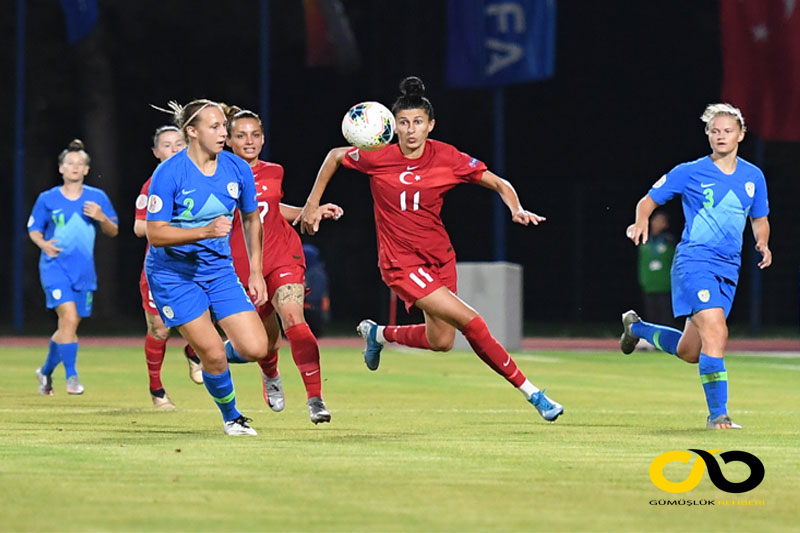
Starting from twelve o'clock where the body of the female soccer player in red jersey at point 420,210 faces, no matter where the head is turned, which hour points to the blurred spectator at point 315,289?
The blurred spectator is roughly at 6 o'clock from the female soccer player in red jersey.

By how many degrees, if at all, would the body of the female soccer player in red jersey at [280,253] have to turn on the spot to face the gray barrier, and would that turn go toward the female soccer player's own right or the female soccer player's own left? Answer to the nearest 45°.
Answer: approximately 180°

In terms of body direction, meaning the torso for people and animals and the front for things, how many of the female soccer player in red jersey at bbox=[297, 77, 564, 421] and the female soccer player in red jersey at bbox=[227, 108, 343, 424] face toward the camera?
2

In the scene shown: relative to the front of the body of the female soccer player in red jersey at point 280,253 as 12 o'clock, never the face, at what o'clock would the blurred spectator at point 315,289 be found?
The blurred spectator is roughly at 6 o'clock from the female soccer player in red jersey.

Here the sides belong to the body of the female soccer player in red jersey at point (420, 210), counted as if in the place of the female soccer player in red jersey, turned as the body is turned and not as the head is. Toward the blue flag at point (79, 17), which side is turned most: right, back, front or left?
back

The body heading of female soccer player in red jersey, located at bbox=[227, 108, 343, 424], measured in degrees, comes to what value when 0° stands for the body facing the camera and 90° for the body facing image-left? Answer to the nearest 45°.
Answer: approximately 0°

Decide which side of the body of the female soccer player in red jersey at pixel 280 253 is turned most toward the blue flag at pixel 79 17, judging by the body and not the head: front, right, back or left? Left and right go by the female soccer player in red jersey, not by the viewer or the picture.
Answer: back

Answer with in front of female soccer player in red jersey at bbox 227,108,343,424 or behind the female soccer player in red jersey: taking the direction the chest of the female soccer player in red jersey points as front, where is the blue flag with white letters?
behind
